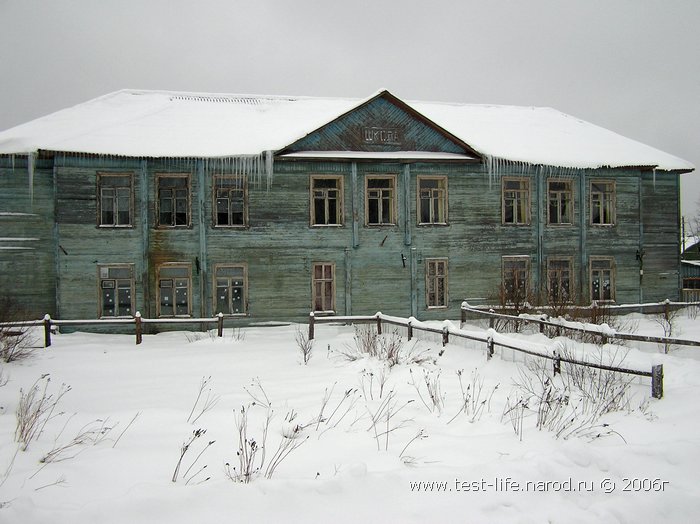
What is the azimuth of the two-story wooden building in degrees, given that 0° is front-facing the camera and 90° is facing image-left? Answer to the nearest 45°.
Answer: approximately 0°
